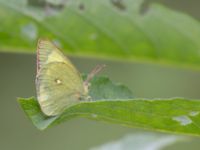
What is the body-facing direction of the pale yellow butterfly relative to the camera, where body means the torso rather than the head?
to the viewer's right
